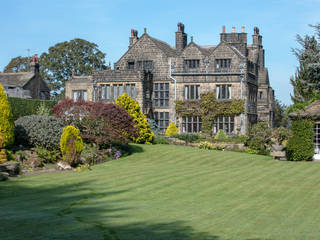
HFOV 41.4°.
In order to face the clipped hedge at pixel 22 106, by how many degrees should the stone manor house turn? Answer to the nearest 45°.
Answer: approximately 45° to its right

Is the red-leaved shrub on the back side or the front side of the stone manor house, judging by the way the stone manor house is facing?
on the front side

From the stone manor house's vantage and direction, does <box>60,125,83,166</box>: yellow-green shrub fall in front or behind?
in front

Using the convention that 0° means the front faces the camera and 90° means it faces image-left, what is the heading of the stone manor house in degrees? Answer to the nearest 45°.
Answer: approximately 0°

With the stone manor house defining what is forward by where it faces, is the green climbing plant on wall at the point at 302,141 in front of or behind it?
in front

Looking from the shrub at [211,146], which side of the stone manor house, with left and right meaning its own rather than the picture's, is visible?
front
